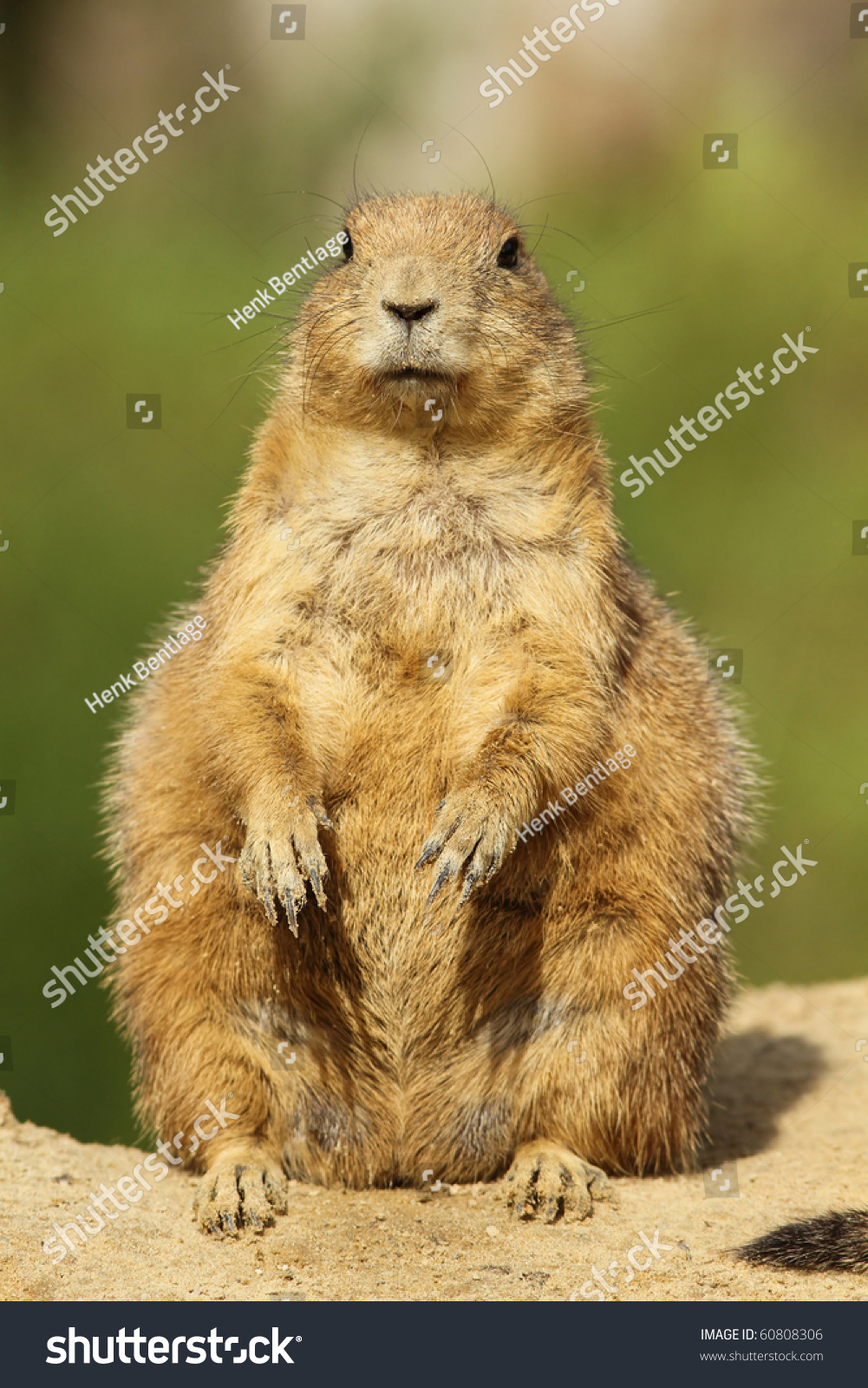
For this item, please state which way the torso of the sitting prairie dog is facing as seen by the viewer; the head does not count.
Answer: toward the camera
